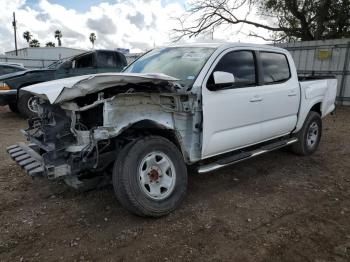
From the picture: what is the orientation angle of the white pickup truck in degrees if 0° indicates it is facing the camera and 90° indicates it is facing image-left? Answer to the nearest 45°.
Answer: approximately 45°

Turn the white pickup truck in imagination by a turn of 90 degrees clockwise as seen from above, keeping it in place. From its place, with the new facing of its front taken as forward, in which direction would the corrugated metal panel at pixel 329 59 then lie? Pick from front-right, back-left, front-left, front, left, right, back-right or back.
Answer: right

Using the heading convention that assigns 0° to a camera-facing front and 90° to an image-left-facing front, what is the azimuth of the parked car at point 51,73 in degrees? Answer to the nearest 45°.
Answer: approximately 45°
